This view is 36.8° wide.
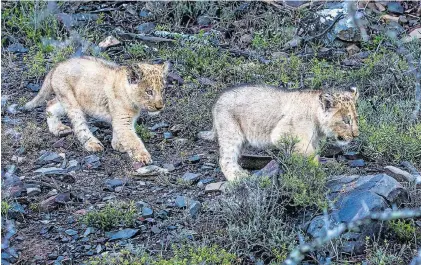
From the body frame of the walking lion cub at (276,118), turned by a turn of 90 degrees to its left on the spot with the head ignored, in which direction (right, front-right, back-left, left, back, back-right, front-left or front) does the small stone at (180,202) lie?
back-left

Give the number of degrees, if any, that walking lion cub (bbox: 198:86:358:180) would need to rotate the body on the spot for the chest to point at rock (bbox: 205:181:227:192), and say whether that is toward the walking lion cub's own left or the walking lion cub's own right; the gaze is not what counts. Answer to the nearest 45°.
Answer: approximately 135° to the walking lion cub's own right

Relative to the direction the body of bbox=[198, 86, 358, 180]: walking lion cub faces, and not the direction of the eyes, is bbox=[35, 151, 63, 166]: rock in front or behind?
behind

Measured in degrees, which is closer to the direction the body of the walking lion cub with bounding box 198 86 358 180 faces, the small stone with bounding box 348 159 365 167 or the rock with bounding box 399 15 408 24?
the small stone

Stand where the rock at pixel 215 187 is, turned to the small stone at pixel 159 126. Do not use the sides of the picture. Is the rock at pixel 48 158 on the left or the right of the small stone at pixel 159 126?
left

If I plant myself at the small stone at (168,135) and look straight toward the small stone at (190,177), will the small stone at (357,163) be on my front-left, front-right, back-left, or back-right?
front-left

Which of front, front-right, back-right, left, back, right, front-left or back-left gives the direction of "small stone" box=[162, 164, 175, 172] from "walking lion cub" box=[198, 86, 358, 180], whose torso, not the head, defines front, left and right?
back

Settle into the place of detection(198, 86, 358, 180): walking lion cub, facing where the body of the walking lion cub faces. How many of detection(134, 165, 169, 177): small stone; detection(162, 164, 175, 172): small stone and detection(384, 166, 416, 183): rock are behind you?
2

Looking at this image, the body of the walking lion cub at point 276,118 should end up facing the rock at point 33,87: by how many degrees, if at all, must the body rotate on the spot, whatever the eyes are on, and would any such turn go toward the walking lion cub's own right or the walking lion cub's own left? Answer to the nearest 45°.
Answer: approximately 135° to the walking lion cub's own left

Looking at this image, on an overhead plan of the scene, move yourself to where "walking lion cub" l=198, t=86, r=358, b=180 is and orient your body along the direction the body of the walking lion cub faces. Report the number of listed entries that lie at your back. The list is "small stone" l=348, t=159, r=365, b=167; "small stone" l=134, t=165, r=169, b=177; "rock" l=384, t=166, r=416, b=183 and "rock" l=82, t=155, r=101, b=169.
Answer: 2

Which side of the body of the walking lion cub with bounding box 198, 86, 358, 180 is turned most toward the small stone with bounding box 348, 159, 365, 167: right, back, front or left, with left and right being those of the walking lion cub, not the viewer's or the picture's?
front

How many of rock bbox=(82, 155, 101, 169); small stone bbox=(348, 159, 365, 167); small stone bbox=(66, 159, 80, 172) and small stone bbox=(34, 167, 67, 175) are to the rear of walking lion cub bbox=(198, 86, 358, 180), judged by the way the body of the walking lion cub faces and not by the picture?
3

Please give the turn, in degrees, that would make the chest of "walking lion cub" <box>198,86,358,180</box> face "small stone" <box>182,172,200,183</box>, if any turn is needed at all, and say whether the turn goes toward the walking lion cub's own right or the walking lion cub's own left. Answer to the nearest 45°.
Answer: approximately 180°

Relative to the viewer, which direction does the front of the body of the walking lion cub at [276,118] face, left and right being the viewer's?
facing to the right of the viewer

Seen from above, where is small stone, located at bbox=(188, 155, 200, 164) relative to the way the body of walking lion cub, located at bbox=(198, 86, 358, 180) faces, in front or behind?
behind

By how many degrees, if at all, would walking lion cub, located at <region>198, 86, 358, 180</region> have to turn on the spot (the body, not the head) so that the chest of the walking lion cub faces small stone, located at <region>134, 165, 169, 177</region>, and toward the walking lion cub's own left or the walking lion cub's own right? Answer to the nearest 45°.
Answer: approximately 180°

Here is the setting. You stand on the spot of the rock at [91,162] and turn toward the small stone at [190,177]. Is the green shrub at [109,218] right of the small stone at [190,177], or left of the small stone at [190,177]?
right
